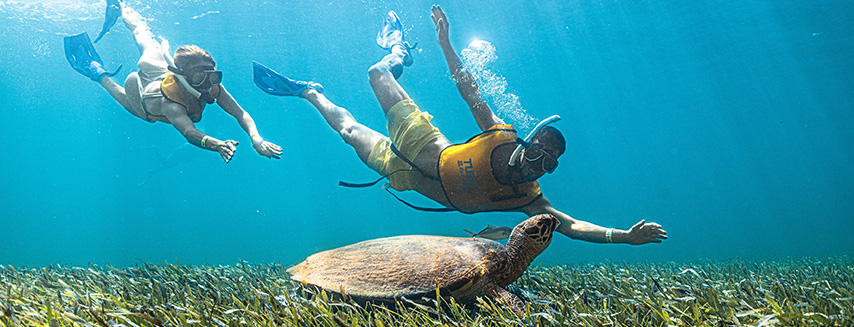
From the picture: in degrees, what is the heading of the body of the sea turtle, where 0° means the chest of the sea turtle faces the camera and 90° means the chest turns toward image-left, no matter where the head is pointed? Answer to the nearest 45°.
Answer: approximately 270°
